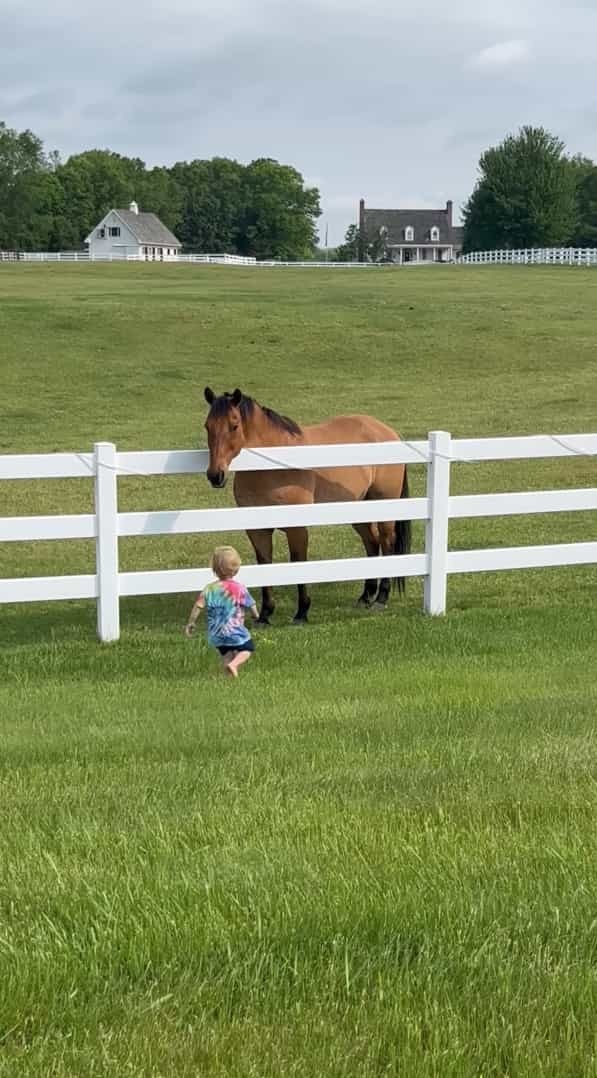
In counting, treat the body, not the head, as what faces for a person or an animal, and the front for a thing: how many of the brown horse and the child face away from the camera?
1

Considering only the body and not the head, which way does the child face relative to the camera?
away from the camera

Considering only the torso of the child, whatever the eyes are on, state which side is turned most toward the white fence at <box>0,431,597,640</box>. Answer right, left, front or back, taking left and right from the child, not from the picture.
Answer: front

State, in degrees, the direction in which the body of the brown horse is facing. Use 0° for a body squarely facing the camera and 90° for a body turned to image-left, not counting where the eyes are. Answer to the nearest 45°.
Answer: approximately 45°

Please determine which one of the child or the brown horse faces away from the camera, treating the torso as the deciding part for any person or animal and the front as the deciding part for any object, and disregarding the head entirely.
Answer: the child

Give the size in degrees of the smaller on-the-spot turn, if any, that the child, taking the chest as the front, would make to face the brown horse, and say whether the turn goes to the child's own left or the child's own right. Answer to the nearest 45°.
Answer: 0° — they already face it

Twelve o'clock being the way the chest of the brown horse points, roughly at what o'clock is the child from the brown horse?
The child is roughly at 11 o'clock from the brown horse.
